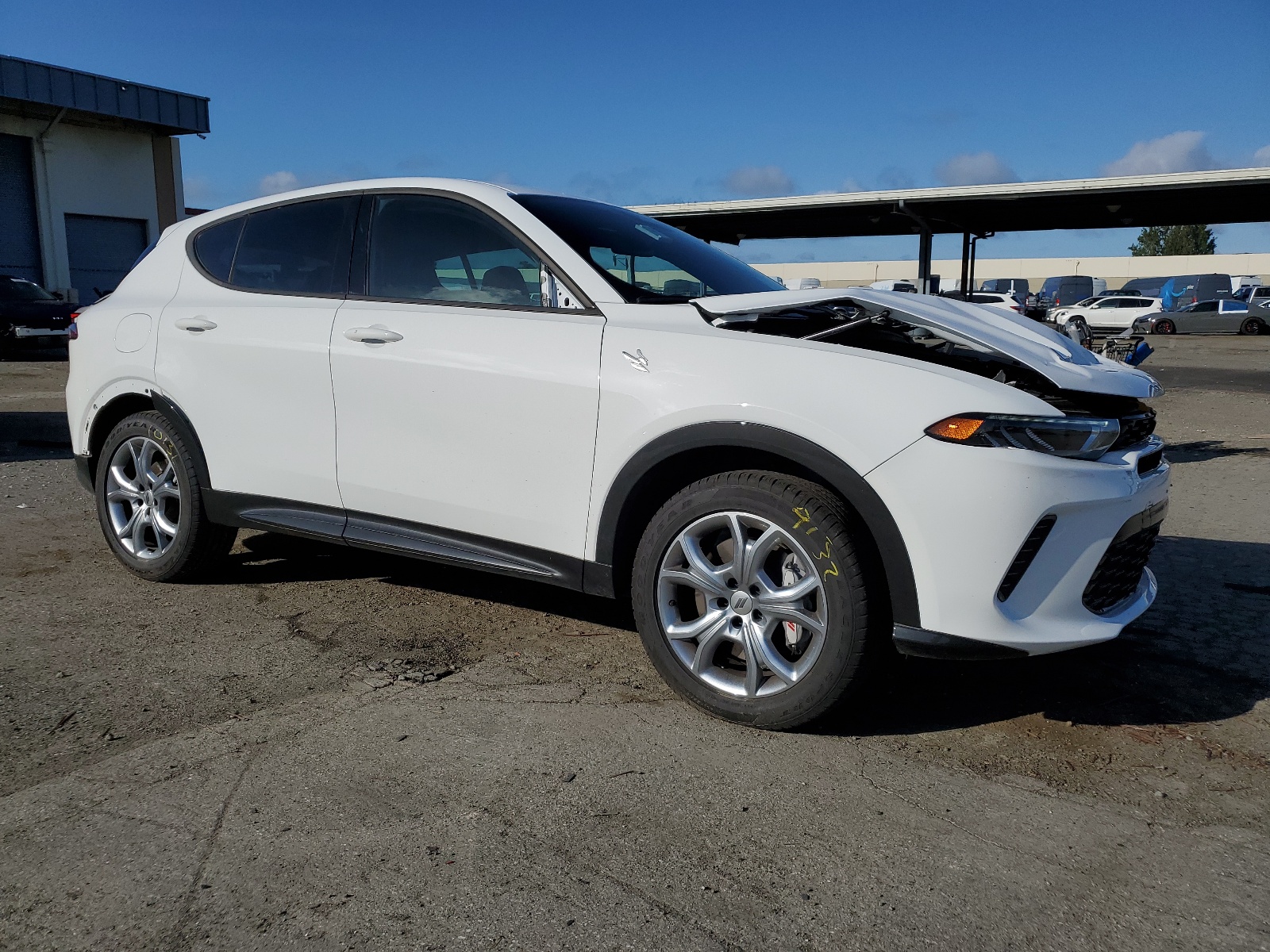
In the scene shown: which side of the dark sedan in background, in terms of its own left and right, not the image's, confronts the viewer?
left

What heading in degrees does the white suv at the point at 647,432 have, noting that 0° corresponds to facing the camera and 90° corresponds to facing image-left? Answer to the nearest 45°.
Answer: approximately 315°

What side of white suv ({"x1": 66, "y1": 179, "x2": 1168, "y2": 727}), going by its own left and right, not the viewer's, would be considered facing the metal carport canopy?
left

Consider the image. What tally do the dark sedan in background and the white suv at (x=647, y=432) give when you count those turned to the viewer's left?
1

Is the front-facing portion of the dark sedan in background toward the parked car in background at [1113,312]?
yes

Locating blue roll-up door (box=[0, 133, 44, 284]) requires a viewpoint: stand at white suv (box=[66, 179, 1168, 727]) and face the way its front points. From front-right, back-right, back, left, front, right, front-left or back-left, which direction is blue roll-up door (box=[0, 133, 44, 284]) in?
back

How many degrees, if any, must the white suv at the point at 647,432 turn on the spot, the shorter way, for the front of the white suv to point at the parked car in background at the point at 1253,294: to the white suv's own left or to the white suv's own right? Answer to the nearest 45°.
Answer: approximately 90° to the white suv's own left

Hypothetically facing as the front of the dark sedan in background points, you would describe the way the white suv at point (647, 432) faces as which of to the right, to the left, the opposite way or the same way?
the opposite way

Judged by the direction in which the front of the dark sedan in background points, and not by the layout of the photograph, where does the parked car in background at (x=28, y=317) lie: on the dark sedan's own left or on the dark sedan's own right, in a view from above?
on the dark sedan's own left

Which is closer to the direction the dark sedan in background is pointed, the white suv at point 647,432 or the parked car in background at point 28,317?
the parked car in background

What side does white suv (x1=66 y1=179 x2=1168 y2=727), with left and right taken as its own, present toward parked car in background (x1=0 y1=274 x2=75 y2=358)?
back

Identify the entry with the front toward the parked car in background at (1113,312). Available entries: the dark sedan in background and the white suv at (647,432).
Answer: the dark sedan in background

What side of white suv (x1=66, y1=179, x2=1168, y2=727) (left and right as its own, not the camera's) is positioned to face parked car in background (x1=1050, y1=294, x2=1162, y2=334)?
left
